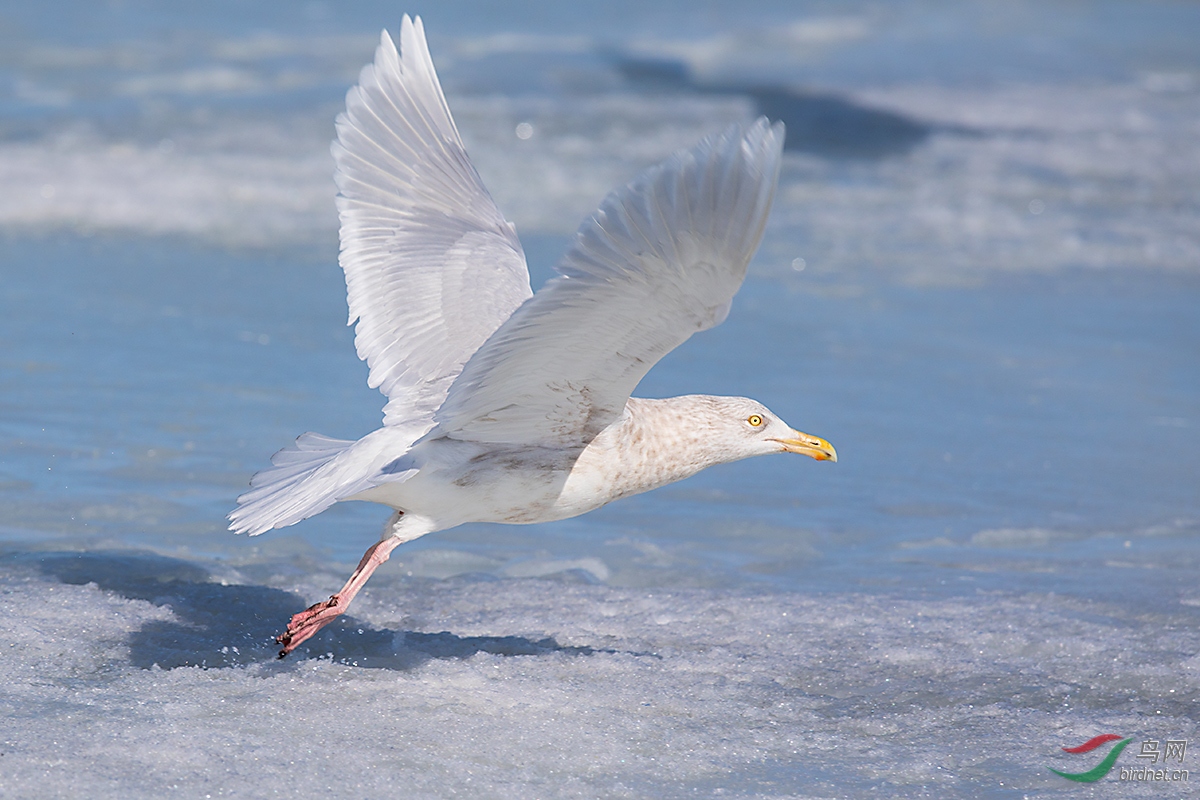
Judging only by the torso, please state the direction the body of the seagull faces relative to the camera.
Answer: to the viewer's right
